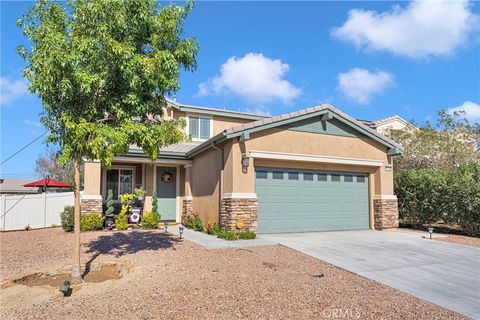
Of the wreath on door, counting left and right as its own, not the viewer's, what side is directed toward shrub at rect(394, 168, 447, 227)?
left

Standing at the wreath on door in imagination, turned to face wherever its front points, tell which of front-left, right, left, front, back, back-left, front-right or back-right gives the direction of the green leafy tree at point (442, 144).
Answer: left

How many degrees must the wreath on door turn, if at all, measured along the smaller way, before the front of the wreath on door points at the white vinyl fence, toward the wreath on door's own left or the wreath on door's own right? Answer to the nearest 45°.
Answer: approximately 90° to the wreath on door's own right

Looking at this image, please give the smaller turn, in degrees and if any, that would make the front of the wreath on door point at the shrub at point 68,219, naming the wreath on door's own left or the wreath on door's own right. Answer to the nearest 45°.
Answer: approximately 45° to the wreath on door's own right

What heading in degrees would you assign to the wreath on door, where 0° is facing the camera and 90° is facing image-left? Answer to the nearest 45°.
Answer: approximately 0°

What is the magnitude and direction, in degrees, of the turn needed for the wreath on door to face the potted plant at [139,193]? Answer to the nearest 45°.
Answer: approximately 45° to its right

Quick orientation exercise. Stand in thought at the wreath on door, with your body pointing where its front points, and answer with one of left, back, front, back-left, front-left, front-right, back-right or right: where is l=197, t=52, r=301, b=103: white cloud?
back-left

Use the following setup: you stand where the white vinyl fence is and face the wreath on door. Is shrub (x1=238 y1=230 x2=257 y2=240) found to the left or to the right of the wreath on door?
right

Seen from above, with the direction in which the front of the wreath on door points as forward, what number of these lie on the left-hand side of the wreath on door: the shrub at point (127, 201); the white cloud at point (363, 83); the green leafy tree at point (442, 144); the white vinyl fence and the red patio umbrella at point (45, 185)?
2

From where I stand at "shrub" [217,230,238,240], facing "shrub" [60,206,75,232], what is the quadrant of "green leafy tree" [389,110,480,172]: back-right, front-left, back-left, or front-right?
back-right

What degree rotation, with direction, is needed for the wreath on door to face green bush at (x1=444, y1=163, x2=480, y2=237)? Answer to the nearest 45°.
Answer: approximately 45° to its left
